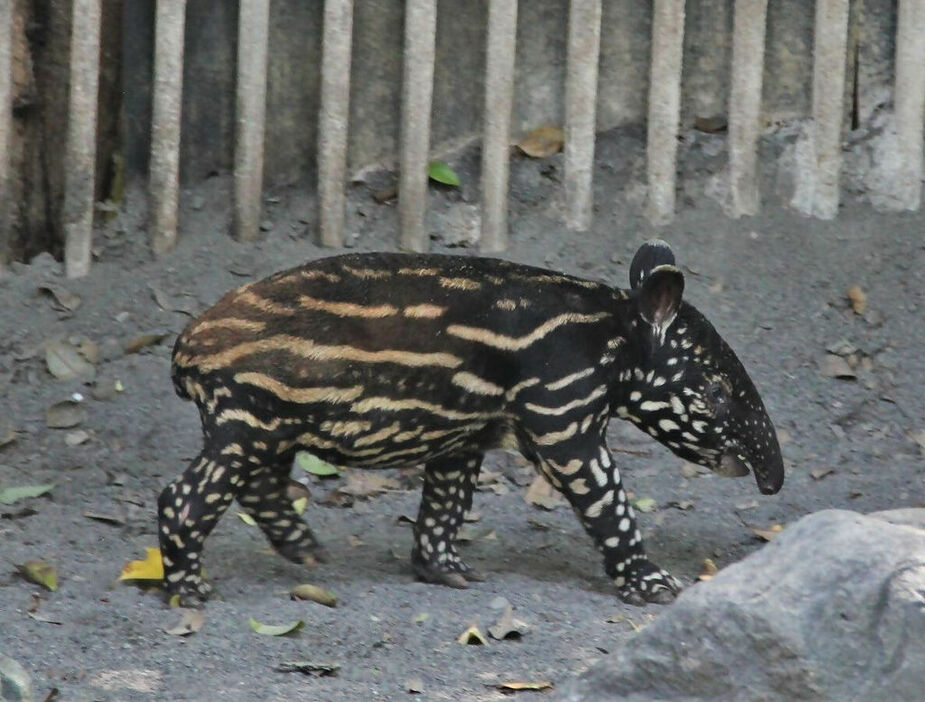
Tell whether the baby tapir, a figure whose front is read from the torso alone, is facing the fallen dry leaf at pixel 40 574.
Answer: no

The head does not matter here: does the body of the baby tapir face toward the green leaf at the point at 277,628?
no

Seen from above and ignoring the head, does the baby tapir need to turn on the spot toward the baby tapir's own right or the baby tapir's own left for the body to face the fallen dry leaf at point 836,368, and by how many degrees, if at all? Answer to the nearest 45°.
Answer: approximately 45° to the baby tapir's own left

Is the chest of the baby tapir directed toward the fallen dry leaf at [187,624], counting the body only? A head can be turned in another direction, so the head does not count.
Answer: no

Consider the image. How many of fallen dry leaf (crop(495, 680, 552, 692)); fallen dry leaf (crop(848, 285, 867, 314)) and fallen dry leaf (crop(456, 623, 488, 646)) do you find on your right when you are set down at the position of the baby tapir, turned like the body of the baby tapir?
2

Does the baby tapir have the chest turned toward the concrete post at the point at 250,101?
no

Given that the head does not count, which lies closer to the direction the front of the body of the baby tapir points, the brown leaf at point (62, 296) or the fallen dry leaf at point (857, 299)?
the fallen dry leaf

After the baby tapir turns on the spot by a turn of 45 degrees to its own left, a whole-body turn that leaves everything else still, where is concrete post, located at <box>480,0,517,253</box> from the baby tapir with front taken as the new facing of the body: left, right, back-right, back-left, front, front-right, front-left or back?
front-left

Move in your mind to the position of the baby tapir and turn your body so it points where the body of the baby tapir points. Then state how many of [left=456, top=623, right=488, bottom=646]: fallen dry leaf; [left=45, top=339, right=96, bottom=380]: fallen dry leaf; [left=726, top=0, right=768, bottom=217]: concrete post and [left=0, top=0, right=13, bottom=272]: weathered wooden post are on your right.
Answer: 1

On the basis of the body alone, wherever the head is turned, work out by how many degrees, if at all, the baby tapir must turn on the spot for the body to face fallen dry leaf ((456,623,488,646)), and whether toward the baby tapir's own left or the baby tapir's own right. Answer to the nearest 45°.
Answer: approximately 90° to the baby tapir's own right

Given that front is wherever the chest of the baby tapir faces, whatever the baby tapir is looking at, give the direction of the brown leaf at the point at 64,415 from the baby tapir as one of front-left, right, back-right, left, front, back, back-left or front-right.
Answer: back-left

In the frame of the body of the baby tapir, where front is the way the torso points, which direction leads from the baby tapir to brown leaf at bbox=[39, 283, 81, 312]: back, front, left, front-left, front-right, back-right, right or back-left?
back-left

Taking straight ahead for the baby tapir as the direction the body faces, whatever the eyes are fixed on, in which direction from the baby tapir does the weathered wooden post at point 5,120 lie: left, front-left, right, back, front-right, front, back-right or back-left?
back-left

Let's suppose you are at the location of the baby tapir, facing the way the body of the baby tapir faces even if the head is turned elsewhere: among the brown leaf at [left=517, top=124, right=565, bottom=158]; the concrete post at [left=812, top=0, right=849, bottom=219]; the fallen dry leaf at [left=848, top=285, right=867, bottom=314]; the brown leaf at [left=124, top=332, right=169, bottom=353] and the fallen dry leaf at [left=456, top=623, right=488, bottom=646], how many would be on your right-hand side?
1

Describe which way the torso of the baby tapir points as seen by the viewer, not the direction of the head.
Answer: to the viewer's right

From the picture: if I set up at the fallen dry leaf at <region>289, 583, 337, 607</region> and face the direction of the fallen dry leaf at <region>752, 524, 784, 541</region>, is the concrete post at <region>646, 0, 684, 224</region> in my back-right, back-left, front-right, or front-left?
front-left

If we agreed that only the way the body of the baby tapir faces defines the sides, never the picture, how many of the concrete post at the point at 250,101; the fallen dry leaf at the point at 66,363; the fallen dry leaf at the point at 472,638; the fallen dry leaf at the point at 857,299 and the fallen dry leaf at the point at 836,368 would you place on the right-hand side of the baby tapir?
1

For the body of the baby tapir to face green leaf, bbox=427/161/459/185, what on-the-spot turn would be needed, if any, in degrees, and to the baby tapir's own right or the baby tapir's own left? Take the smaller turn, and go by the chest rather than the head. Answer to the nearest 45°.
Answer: approximately 90° to the baby tapir's own left

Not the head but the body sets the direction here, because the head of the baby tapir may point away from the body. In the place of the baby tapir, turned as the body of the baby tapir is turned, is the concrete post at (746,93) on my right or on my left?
on my left

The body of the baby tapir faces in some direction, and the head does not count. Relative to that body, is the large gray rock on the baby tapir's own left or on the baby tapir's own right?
on the baby tapir's own right

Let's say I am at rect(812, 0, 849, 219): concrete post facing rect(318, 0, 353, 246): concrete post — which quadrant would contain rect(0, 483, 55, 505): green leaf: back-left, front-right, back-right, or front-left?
front-left
